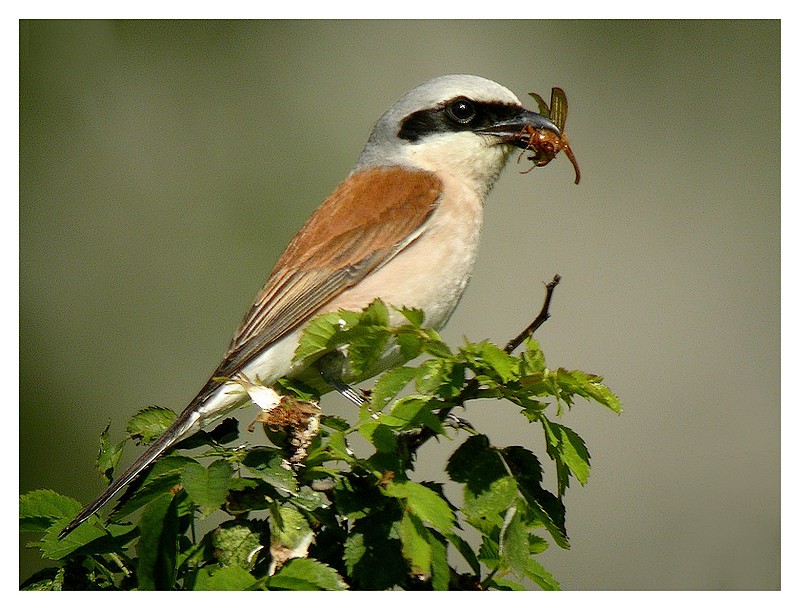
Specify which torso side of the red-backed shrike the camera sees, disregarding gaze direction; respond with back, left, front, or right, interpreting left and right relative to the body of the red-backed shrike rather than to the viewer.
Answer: right

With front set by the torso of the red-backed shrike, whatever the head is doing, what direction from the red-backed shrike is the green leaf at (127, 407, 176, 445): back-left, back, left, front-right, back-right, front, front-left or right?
back-right

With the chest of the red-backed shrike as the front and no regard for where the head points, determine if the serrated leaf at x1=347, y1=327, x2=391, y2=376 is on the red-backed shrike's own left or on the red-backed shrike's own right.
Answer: on the red-backed shrike's own right

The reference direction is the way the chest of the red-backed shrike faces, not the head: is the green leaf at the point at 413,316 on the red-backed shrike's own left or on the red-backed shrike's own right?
on the red-backed shrike's own right

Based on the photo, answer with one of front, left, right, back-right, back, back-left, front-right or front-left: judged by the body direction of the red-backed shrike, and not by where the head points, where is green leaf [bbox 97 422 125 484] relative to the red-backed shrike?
back-right

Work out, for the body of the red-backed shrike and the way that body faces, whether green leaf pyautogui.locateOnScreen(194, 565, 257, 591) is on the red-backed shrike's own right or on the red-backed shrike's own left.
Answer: on the red-backed shrike's own right
